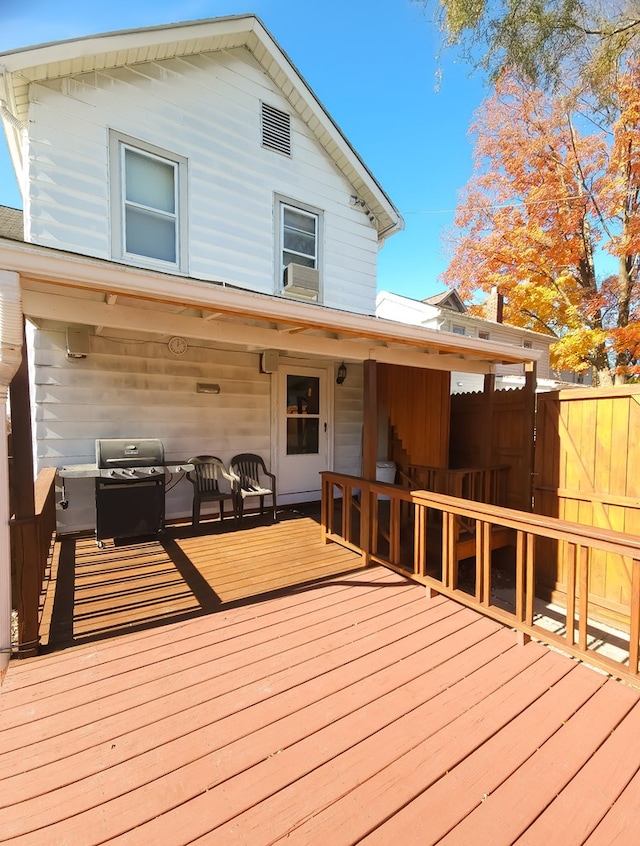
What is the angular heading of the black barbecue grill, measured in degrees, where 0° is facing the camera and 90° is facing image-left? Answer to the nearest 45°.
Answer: approximately 0°

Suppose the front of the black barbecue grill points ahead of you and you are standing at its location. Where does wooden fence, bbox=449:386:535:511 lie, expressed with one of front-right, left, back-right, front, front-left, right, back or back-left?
left

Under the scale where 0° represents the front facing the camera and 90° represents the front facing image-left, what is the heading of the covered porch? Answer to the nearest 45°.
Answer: approximately 315°

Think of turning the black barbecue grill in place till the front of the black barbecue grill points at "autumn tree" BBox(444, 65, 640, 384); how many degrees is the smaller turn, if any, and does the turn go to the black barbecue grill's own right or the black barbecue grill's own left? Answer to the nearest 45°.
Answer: approximately 90° to the black barbecue grill's own left

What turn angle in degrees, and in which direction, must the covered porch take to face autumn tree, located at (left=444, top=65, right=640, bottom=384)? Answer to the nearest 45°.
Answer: approximately 90° to its left

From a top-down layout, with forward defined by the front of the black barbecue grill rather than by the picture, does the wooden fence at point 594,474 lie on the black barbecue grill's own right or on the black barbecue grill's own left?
on the black barbecue grill's own left

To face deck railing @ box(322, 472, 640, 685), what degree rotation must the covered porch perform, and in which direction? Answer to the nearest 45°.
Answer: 0° — it already faces it

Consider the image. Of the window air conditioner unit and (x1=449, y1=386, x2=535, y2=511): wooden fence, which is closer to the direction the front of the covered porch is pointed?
the wooden fence
